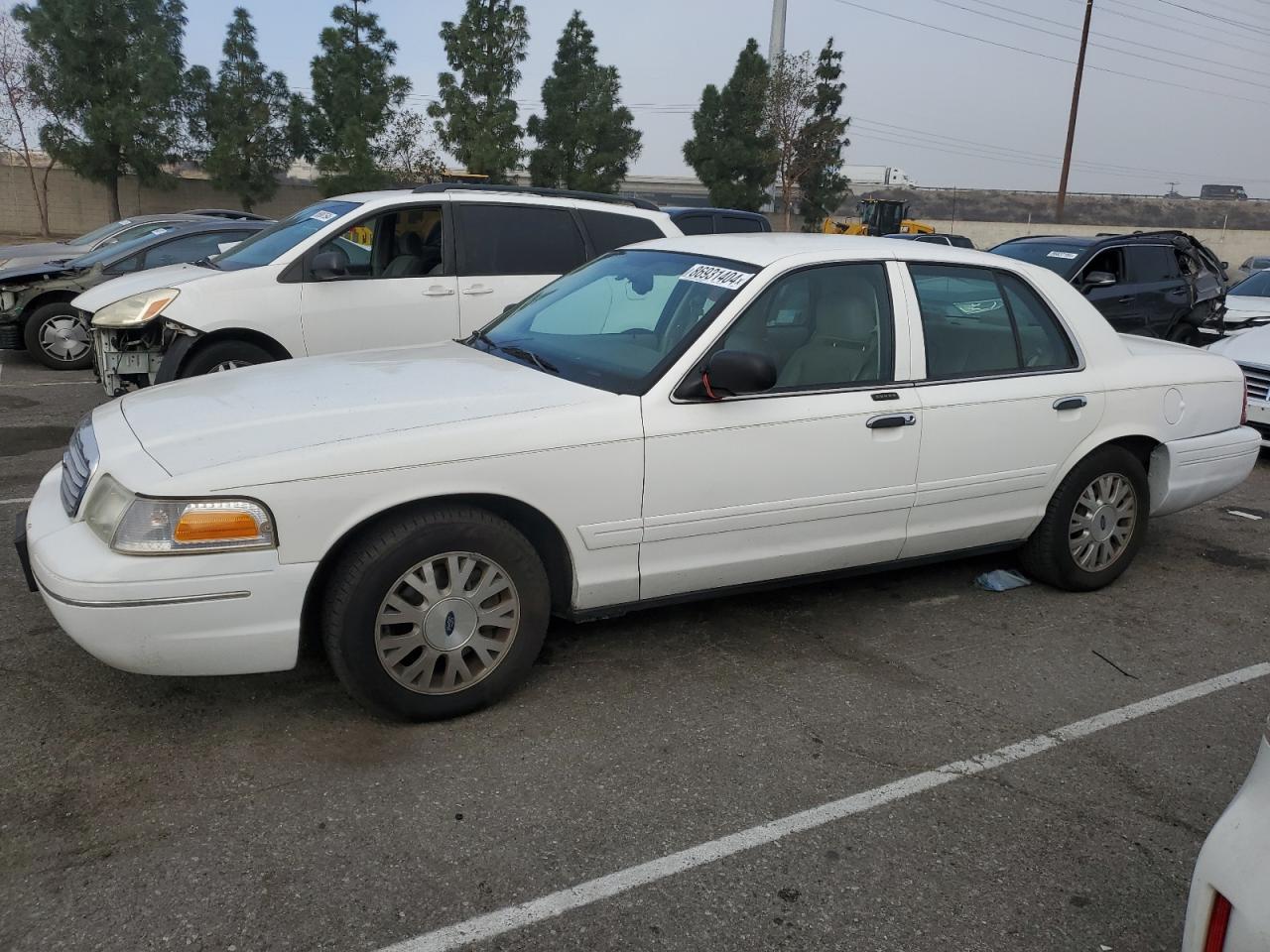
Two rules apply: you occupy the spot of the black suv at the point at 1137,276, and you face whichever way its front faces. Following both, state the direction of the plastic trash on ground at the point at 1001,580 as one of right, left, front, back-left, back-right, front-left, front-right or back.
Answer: front-left

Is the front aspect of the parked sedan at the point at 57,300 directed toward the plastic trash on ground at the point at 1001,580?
no

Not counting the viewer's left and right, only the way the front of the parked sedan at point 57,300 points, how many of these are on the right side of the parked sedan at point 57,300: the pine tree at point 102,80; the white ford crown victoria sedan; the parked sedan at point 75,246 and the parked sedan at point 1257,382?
2

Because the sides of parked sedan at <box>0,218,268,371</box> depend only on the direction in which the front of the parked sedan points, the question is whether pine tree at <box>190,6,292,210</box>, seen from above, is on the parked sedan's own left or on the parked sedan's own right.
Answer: on the parked sedan's own right

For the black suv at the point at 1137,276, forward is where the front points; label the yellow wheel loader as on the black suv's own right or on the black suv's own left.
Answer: on the black suv's own right

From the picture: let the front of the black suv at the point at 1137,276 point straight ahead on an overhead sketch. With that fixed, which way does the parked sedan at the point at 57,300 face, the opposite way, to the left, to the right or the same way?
the same way

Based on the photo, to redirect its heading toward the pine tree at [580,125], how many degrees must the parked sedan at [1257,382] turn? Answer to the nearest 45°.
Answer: approximately 90° to its right

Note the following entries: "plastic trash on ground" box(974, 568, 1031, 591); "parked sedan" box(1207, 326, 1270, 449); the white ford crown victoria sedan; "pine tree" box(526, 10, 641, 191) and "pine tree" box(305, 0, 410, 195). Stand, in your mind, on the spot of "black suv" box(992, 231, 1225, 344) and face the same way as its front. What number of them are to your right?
2

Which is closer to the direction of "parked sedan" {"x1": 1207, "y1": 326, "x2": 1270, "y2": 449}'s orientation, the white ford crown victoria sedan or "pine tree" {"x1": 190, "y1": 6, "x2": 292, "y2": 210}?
the white ford crown victoria sedan

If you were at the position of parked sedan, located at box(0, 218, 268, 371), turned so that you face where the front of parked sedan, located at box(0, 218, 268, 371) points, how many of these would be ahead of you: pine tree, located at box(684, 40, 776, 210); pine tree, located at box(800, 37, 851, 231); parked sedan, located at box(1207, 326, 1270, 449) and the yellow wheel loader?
0

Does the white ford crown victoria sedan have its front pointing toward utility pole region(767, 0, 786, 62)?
no

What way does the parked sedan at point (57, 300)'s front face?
to the viewer's left

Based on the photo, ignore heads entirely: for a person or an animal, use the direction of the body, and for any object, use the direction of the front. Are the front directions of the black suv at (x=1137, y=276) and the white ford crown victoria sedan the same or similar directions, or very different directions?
same or similar directions

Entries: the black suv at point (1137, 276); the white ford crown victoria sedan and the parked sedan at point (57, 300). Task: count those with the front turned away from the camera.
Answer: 0

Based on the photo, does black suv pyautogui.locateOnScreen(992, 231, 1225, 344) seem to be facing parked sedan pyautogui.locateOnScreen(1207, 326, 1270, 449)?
no

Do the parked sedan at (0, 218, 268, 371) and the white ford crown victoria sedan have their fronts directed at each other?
no

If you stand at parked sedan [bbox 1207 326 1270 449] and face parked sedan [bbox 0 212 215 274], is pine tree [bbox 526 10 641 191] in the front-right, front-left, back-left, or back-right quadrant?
front-right
